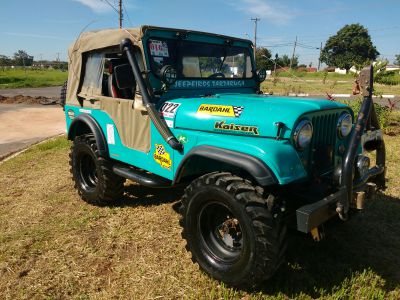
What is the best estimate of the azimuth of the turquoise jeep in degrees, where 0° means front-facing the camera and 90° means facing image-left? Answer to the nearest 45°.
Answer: approximately 315°
